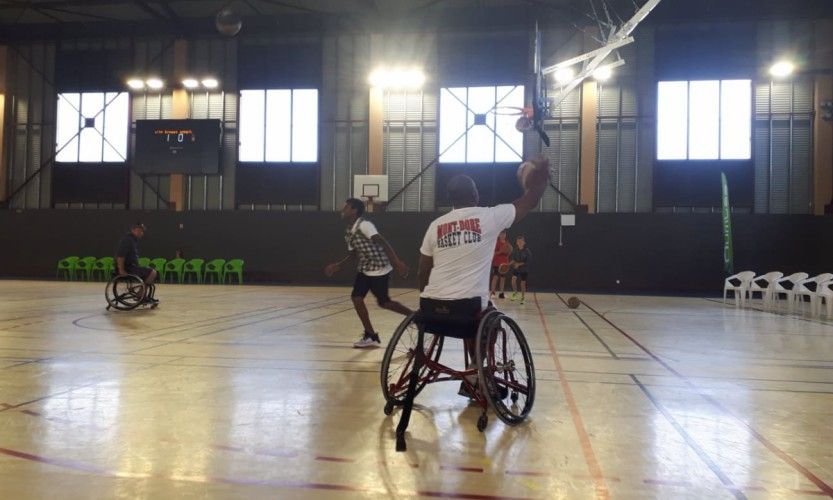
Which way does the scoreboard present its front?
toward the camera

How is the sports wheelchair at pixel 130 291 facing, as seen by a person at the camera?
facing to the right of the viewer

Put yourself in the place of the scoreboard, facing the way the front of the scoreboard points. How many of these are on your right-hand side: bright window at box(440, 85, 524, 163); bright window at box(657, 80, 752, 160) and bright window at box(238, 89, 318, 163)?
0

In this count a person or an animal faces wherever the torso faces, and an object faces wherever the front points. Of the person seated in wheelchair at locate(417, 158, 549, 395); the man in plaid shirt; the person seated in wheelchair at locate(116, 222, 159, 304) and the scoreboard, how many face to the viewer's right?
1

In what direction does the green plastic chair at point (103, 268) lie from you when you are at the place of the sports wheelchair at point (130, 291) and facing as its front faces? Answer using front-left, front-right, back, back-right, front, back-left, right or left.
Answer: left

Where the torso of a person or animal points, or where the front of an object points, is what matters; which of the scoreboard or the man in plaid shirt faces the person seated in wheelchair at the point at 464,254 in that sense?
the scoreboard

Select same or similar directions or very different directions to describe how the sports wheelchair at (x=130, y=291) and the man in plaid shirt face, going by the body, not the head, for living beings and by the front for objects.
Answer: very different directions

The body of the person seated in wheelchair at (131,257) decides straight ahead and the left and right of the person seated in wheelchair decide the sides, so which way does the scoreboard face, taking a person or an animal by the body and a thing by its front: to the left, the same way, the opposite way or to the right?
to the right

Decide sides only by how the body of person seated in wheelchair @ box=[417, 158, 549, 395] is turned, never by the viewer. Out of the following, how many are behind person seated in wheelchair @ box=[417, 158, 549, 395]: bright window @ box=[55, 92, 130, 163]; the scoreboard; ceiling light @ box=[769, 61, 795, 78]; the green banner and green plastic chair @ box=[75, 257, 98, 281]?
0

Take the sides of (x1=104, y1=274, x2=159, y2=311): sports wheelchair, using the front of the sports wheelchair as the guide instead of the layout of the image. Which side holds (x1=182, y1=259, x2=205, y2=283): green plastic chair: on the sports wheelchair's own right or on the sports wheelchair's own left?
on the sports wheelchair's own left

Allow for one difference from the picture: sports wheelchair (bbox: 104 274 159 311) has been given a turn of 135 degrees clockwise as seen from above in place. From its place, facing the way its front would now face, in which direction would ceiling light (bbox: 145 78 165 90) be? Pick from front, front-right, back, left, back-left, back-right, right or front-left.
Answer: back-right

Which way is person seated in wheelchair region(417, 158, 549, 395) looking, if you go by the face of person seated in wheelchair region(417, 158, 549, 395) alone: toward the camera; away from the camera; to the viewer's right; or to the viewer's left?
away from the camera

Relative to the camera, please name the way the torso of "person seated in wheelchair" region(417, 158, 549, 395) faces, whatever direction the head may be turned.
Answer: away from the camera
